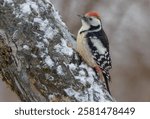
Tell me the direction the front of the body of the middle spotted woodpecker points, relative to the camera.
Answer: to the viewer's left
